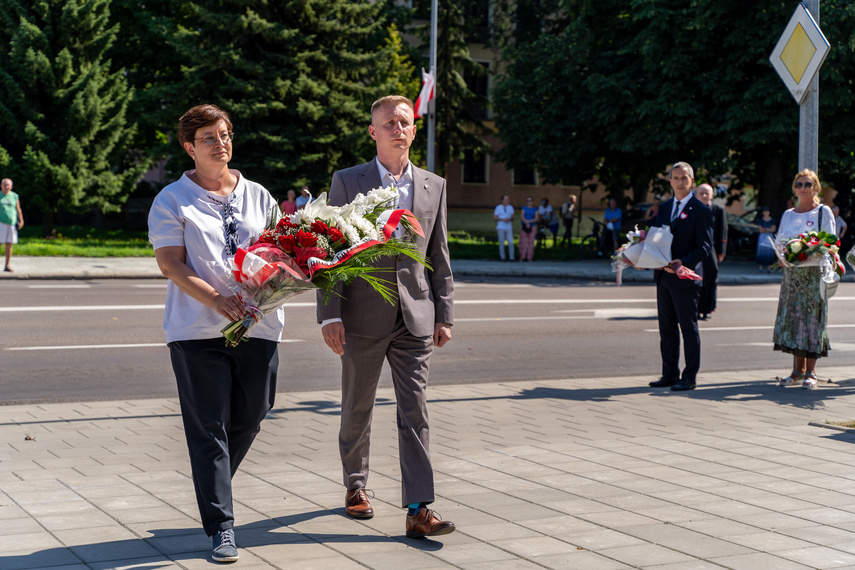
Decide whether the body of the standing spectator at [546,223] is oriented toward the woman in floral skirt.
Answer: yes

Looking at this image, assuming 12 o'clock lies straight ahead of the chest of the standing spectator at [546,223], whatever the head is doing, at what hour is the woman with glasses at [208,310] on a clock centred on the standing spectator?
The woman with glasses is roughly at 12 o'clock from the standing spectator.

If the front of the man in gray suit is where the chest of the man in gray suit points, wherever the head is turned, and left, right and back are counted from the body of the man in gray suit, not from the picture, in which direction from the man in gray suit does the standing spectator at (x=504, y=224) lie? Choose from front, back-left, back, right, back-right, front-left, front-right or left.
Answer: back-left

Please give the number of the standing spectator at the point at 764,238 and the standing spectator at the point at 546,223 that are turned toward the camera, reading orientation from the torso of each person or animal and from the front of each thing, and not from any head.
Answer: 2

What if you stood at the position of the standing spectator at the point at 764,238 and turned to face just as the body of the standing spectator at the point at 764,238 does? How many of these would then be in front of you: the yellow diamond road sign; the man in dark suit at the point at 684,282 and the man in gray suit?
3

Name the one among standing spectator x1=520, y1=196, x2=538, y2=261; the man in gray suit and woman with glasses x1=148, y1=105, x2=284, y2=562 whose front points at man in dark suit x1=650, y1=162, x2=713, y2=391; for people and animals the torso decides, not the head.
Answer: the standing spectator

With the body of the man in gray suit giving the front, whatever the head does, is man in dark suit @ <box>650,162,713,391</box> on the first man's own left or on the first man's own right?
on the first man's own left

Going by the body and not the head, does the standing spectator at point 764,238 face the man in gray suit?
yes
